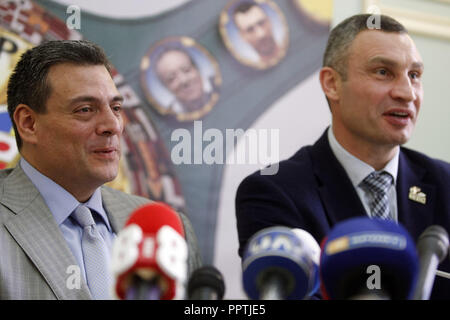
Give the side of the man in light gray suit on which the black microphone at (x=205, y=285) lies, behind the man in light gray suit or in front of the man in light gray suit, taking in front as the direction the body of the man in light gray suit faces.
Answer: in front

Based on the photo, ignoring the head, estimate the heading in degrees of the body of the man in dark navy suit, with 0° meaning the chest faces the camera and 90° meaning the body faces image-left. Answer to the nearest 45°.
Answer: approximately 315°

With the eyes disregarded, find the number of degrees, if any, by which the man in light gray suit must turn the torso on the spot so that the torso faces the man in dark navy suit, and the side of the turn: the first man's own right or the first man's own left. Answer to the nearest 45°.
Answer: approximately 45° to the first man's own left

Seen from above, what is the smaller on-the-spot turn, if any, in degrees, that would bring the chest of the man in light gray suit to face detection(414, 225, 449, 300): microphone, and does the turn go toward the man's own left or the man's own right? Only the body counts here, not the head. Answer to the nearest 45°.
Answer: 0° — they already face it

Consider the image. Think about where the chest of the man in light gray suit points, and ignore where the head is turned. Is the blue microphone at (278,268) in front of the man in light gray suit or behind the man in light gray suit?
in front

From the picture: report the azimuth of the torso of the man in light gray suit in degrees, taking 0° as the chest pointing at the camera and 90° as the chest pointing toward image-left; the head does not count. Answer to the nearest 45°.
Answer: approximately 315°

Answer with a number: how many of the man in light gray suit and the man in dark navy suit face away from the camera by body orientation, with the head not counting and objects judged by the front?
0

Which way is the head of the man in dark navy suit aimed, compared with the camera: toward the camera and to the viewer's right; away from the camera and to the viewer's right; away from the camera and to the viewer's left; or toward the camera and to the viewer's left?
toward the camera and to the viewer's right

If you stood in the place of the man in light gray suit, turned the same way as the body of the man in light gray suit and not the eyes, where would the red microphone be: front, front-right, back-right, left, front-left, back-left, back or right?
front-right

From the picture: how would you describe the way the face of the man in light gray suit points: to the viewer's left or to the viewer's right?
to the viewer's right
